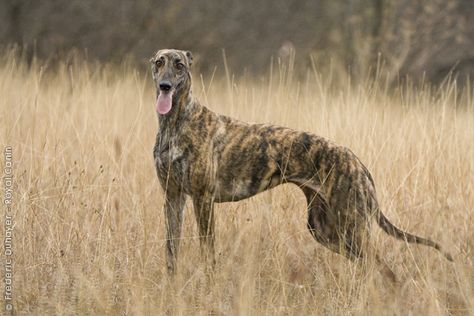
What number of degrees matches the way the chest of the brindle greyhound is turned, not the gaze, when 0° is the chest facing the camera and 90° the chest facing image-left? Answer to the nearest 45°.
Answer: approximately 90°
